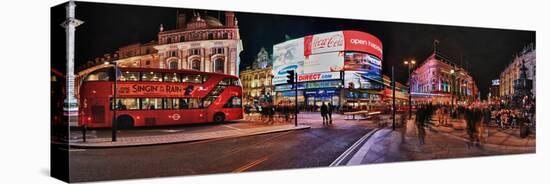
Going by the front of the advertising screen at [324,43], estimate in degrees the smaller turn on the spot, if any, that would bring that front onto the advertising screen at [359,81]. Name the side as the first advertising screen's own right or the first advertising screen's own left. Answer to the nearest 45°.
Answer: approximately 135° to the first advertising screen's own left

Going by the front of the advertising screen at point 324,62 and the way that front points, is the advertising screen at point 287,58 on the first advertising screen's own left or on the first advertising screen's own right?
on the first advertising screen's own right

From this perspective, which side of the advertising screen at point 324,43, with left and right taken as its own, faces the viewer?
front

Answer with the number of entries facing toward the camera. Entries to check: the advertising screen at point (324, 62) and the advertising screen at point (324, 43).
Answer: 2

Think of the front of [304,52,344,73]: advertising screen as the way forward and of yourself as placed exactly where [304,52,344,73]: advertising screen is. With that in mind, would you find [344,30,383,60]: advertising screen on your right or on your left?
on your left

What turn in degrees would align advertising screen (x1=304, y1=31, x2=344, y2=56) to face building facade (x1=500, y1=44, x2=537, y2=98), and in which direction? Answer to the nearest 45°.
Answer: approximately 135° to its left

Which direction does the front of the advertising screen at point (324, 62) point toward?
toward the camera

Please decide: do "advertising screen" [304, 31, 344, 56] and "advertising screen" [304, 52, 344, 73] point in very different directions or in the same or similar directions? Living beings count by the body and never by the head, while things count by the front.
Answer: same or similar directions
